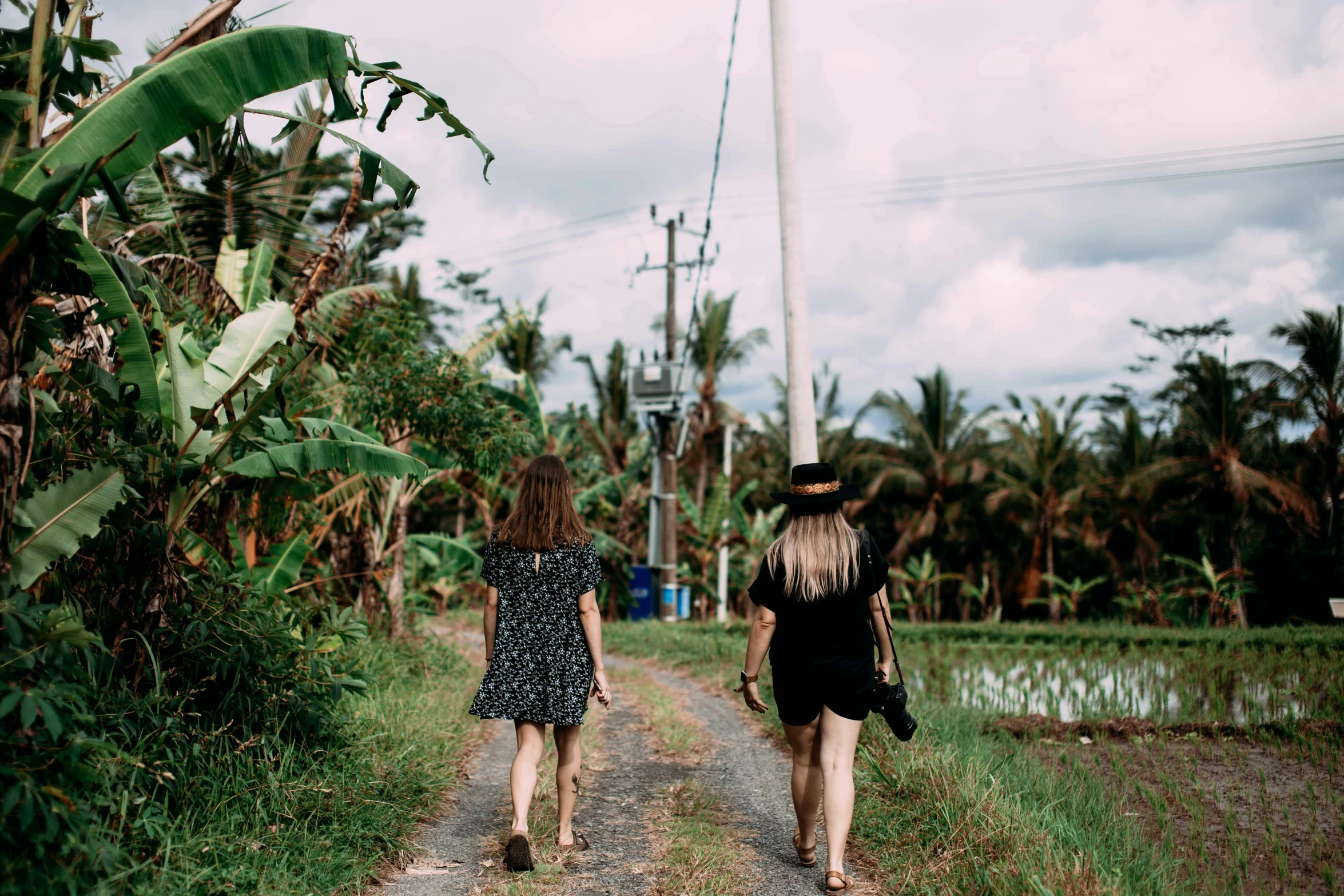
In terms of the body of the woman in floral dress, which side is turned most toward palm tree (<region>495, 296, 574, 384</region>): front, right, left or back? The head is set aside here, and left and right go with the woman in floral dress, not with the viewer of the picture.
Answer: front

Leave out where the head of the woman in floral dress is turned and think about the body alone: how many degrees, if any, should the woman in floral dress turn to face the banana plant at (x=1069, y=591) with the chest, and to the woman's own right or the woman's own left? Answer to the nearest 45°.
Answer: approximately 45° to the woman's own right

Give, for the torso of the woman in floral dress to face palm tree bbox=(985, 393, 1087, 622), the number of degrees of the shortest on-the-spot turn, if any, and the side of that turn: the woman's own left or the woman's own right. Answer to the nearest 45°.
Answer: approximately 45° to the woman's own right

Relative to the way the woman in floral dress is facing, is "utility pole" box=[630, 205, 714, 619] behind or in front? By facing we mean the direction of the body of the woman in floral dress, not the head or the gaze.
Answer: in front

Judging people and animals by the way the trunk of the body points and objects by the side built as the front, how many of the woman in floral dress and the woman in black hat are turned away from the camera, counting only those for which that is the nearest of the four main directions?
2

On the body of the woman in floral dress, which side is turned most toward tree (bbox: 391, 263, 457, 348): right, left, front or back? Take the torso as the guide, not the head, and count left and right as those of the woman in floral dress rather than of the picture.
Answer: front

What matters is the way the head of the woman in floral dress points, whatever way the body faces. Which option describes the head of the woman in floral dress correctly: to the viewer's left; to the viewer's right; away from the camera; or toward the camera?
away from the camera

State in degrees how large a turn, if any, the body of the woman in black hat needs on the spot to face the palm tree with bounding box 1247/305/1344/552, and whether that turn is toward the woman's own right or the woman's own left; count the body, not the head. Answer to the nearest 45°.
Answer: approximately 45° to the woman's own right

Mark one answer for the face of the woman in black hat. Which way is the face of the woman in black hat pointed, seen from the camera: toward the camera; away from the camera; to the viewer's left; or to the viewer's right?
away from the camera

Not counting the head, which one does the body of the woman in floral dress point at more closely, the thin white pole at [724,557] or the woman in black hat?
the thin white pole

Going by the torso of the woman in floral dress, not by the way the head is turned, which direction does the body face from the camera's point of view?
away from the camera

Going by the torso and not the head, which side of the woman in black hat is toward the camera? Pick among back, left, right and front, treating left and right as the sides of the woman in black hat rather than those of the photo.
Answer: back
